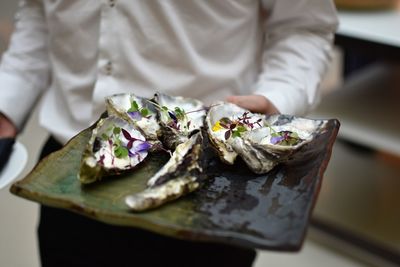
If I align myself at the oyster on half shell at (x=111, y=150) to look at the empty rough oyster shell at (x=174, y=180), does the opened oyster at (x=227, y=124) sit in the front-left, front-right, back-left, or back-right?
front-left

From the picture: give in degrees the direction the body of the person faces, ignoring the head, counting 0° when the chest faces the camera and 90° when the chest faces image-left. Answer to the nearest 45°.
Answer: approximately 45°
